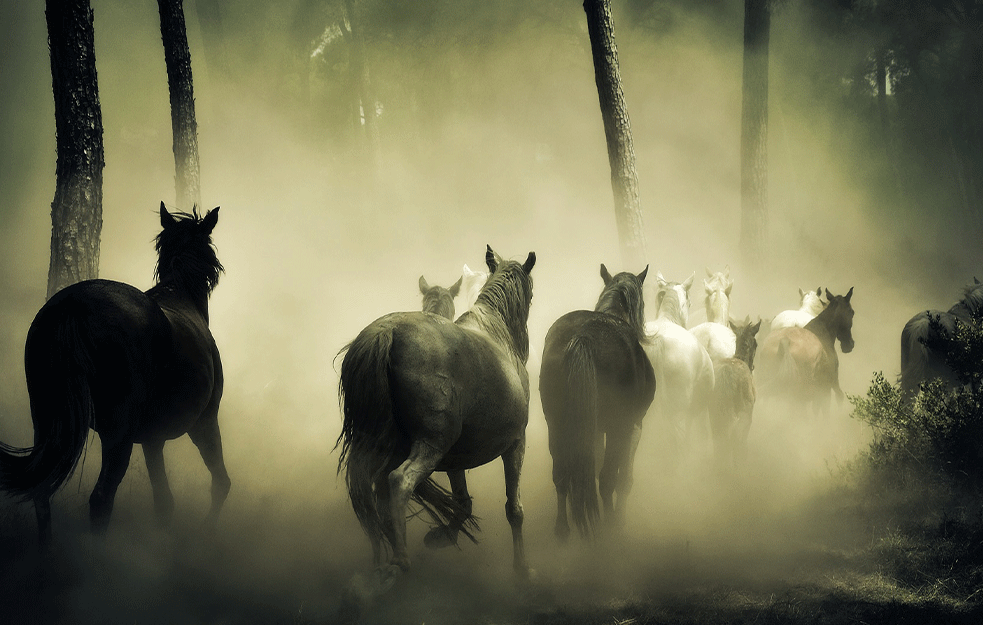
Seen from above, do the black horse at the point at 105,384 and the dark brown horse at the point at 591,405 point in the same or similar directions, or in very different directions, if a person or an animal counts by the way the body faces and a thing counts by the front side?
same or similar directions

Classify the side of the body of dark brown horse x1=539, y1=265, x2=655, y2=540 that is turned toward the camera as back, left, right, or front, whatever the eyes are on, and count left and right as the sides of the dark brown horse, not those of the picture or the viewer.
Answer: back

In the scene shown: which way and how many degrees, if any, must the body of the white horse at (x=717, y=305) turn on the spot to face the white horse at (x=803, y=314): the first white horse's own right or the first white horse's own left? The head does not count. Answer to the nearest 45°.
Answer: approximately 45° to the first white horse's own right

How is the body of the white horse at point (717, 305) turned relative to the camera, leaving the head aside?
away from the camera

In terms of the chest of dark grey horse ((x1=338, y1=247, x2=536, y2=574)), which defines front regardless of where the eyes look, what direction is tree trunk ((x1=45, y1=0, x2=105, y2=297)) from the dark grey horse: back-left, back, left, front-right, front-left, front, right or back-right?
left

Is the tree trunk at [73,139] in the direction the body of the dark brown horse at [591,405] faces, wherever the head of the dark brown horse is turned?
no

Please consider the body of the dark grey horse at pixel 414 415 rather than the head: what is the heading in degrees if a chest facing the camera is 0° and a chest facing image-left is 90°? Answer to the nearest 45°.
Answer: approximately 225°

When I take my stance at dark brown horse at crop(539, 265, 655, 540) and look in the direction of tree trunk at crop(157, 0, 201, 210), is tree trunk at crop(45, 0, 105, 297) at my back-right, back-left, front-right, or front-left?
front-left

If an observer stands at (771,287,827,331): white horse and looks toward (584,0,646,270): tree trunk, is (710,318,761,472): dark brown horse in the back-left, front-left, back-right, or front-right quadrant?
front-left

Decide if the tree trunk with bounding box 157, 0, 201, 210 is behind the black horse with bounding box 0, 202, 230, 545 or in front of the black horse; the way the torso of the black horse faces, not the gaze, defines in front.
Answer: in front

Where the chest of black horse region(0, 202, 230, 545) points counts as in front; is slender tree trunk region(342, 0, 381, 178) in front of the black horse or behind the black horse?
in front

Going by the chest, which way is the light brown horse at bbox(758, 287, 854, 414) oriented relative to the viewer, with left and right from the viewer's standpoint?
facing away from the viewer and to the right of the viewer

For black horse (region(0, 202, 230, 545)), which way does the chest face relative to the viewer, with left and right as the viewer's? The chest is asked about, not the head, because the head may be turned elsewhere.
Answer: facing away from the viewer and to the right of the viewer
